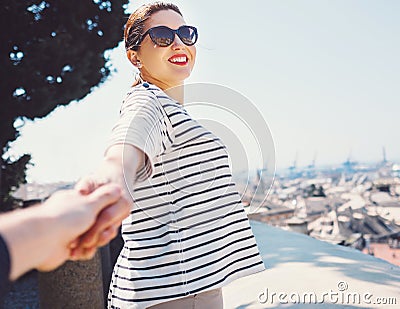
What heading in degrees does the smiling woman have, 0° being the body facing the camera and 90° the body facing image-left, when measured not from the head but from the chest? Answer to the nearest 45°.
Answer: approximately 270°

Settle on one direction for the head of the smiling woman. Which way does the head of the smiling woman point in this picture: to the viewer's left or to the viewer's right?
to the viewer's right
